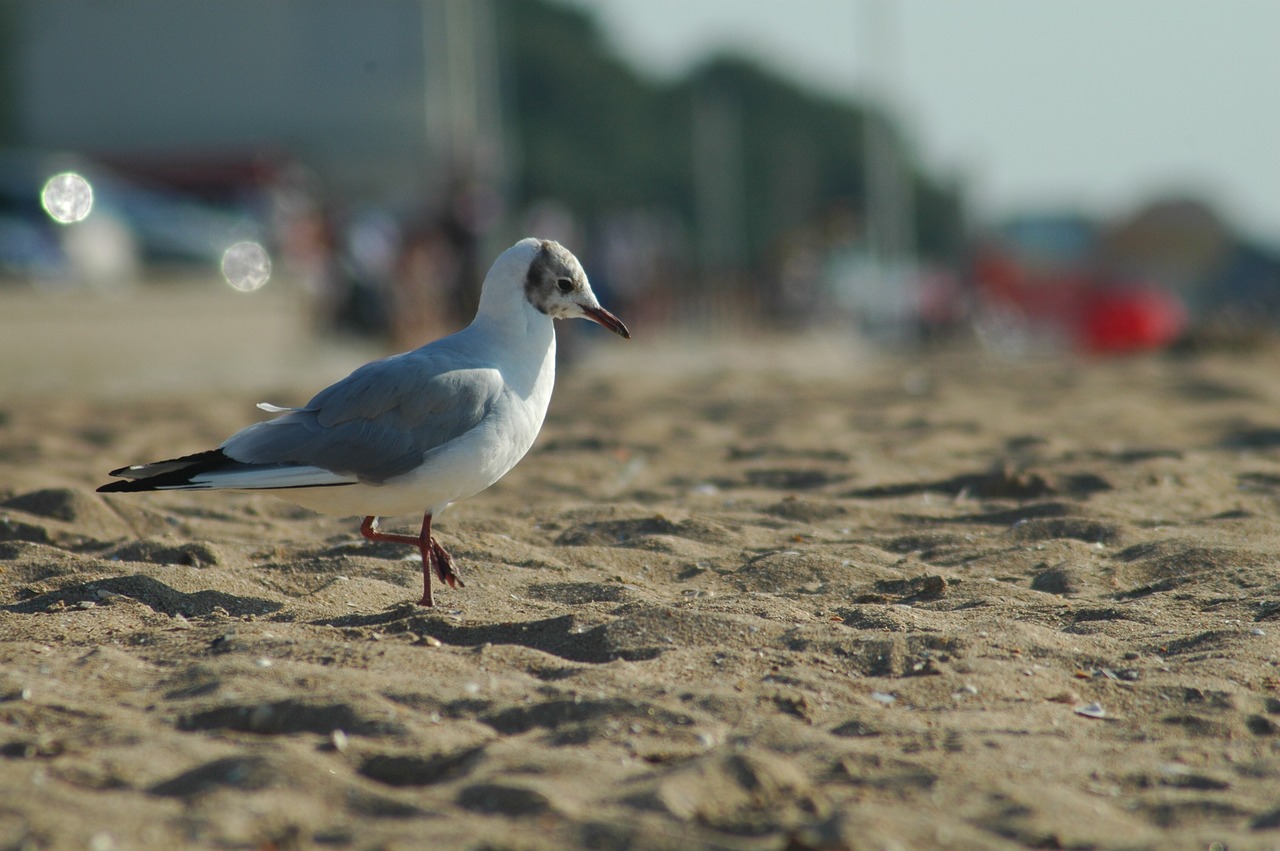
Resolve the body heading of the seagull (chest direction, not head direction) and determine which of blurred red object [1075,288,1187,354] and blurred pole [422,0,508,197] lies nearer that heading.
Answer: the blurred red object

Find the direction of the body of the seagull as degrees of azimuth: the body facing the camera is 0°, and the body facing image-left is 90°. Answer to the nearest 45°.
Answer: approximately 270°
